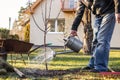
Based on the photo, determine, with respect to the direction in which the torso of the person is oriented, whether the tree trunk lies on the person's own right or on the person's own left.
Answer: on the person's own right

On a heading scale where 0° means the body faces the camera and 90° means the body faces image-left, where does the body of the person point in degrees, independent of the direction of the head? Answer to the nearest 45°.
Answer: approximately 45°
